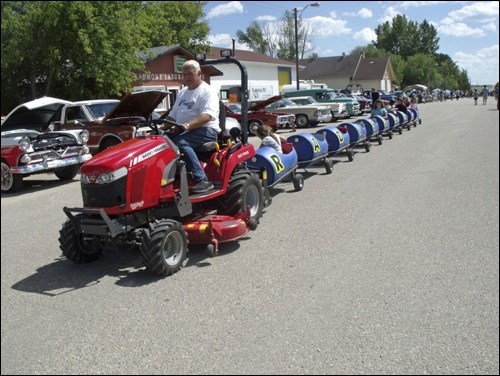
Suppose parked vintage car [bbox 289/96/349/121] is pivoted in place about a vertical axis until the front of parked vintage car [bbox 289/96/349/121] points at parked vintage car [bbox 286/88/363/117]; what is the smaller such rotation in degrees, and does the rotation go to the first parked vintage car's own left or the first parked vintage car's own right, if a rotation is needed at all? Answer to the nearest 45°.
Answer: approximately 135° to the first parked vintage car's own left

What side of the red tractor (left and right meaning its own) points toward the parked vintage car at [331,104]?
back

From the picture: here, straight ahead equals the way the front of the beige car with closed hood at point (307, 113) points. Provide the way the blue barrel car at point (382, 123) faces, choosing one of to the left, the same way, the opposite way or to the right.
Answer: to the right

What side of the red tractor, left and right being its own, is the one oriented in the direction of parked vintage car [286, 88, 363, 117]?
back

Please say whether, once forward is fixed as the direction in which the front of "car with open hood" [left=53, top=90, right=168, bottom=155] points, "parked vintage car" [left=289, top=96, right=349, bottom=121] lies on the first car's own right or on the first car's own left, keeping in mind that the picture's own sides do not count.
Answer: on the first car's own left

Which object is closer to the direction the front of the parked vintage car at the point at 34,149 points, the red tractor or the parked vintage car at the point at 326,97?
the red tractor

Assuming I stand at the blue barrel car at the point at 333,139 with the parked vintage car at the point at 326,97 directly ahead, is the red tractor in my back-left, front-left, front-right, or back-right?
back-left

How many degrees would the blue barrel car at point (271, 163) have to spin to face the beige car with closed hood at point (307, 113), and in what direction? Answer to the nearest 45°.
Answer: approximately 135° to its right

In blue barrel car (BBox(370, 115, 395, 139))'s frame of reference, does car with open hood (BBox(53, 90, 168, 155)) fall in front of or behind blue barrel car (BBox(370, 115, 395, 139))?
in front

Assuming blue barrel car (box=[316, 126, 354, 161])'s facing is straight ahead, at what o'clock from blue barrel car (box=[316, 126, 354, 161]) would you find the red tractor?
The red tractor is roughly at 11 o'clock from the blue barrel car.

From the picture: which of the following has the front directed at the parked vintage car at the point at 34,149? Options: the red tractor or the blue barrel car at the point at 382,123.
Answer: the blue barrel car

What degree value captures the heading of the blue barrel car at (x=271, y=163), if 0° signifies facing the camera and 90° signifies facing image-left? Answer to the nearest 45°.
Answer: approximately 45°

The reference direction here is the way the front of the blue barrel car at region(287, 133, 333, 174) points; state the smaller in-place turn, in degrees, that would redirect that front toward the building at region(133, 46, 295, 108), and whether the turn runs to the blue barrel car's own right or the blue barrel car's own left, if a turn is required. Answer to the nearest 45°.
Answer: approximately 135° to the blue barrel car's own right

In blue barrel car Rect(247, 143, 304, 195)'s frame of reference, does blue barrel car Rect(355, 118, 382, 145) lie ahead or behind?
behind

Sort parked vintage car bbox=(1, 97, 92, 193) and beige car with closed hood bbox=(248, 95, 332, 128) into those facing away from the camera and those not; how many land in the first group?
0

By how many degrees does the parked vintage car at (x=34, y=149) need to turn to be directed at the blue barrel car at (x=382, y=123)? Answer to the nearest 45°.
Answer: approximately 45° to its left
